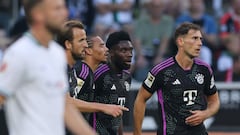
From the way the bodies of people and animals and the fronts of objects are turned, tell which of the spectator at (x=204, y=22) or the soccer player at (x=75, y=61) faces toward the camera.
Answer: the spectator

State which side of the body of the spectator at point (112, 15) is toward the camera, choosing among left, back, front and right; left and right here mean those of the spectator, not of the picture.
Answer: front

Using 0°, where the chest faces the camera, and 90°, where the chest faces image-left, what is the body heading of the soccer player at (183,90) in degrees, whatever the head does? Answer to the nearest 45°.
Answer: approximately 315°

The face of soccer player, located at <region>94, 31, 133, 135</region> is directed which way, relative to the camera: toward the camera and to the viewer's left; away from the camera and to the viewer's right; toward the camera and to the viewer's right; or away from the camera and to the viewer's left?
toward the camera and to the viewer's right

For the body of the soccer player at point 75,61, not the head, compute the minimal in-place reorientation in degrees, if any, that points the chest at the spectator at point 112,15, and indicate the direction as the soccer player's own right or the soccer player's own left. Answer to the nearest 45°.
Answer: approximately 90° to the soccer player's own left

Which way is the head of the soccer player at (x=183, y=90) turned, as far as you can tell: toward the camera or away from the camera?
toward the camera

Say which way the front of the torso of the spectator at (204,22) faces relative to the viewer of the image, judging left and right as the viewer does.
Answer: facing the viewer

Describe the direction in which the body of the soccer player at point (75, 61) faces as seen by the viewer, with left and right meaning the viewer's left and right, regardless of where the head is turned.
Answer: facing to the right of the viewer

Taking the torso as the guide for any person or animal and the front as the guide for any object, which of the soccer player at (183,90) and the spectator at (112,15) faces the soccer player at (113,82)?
the spectator

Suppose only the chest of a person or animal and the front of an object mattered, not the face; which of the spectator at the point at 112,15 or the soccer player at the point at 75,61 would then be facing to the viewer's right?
the soccer player

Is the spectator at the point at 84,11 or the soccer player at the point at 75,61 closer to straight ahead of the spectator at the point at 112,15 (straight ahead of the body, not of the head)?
the soccer player

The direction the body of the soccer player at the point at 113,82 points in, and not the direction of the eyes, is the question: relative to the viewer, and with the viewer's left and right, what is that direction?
facing the viewer and to the right of the viewer

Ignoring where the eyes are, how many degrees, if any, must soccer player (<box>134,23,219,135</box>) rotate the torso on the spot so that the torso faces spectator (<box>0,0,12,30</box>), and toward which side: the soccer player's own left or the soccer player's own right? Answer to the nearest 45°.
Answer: approximately 180°

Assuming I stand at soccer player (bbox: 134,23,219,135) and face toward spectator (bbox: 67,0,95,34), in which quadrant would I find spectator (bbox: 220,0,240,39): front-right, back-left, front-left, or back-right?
front-right
